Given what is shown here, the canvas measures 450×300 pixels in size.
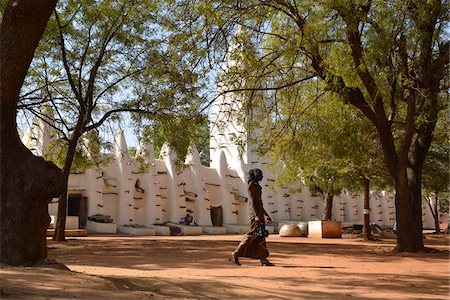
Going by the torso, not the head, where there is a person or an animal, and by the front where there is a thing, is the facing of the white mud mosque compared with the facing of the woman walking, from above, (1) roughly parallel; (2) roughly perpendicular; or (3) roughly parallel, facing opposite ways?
roughly perpendicular

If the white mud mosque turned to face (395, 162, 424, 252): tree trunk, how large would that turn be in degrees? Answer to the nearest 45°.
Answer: approximately 45° to its left

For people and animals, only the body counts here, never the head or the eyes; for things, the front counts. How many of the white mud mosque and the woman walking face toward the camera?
1

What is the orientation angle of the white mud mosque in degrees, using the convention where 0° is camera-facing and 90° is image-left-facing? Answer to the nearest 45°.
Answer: approximately 0°
